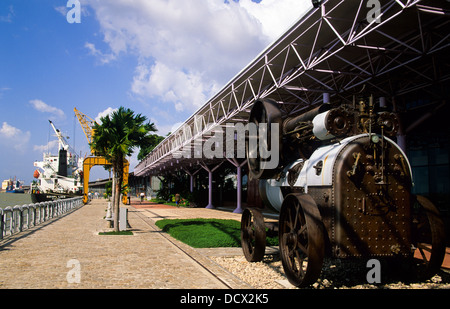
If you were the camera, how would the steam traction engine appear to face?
facing away from the viewer and to the left of the viewer

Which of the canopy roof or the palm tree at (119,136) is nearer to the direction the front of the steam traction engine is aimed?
the palm tree

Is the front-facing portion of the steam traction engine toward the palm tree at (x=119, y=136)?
yes

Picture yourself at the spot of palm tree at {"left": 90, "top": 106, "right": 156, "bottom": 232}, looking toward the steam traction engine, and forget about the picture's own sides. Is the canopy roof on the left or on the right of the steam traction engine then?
left
